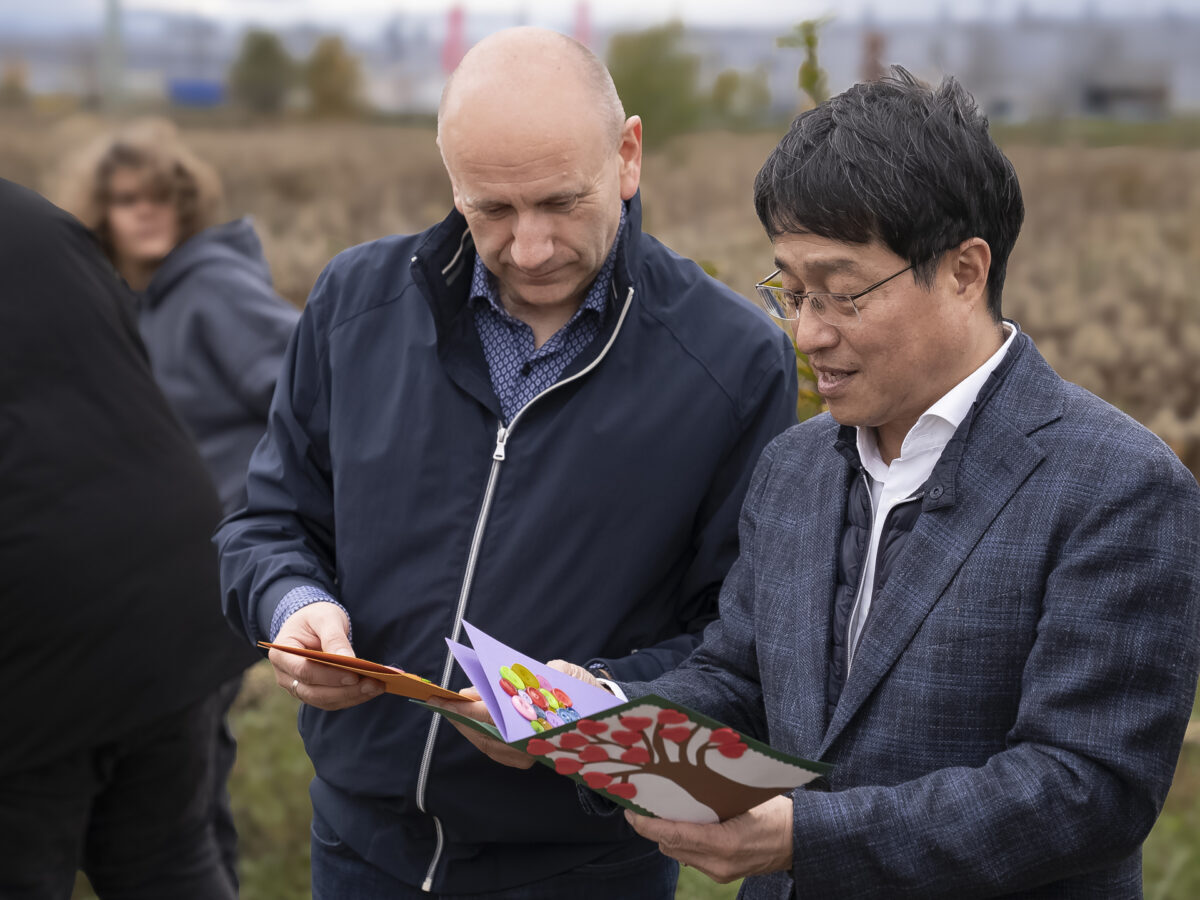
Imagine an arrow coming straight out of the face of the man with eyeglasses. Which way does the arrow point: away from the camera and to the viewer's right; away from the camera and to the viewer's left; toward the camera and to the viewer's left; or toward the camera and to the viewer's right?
toward the camera and to the viewer's left

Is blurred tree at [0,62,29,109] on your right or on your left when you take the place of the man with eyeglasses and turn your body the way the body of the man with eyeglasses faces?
on your right

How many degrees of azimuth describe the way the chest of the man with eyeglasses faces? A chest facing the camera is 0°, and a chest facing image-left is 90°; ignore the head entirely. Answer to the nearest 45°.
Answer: approximately 45°

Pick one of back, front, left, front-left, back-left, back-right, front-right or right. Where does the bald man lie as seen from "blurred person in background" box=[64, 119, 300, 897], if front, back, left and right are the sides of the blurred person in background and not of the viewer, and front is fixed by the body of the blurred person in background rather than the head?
front-left

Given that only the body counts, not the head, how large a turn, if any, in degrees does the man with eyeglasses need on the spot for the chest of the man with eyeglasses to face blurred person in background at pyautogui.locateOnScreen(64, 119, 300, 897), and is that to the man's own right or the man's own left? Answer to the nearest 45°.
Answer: approximately 90° to the man's own right

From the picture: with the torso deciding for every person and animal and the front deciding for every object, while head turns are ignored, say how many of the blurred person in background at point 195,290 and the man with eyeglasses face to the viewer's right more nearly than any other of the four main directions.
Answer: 0

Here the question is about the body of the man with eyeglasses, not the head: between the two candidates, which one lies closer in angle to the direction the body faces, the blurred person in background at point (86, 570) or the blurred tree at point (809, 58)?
the blurred person in background

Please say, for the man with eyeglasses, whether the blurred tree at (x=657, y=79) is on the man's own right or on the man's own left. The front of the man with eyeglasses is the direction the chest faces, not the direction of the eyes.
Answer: on the man's own right

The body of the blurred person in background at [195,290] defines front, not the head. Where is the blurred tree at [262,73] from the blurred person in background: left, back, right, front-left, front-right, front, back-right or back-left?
back-right

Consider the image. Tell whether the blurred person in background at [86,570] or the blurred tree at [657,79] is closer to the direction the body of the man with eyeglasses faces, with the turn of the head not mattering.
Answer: the blurred person in background
